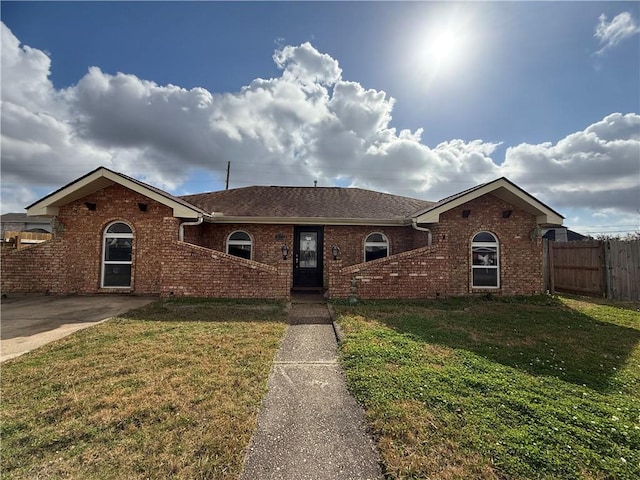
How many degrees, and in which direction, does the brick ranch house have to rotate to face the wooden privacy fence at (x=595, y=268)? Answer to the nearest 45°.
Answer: approximately 90° to its left

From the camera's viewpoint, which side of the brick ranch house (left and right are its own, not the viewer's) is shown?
front
